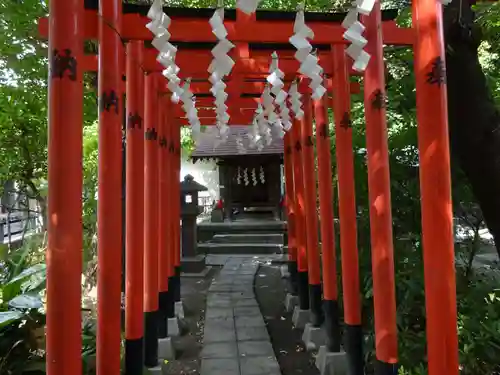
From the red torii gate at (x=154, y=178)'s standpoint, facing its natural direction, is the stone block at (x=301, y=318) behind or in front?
behind

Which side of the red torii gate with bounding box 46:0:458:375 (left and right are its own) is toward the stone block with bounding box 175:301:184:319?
back

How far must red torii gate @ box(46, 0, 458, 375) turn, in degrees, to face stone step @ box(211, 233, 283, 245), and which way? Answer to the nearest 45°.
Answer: approximately 180°

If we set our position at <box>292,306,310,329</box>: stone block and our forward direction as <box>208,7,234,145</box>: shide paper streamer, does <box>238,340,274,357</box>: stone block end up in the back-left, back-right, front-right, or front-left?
front-right

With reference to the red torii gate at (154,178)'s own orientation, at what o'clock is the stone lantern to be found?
The stone lantern is roughly at 6 o'clock from the red torii gate.

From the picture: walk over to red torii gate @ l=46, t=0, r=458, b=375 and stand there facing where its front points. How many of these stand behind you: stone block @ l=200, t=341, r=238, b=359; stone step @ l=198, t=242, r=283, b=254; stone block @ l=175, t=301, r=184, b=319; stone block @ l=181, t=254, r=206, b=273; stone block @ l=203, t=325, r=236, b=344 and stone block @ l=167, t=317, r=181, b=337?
6

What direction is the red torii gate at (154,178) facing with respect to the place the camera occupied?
facing the viewer
